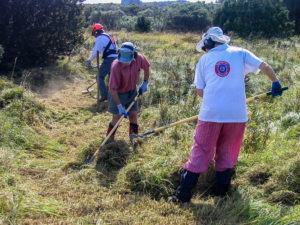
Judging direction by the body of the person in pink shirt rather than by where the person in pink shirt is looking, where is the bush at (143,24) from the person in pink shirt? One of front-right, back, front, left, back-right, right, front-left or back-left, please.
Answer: back

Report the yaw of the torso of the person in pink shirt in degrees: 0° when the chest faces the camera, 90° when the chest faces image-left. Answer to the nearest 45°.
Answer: approximately 0°

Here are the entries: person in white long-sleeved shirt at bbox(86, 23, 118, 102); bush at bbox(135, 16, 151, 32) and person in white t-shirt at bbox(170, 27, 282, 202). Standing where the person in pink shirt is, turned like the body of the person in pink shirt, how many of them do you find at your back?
2

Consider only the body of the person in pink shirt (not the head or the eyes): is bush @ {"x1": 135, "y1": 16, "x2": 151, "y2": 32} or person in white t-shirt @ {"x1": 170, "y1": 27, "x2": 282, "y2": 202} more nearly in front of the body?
the person in white t-shirt

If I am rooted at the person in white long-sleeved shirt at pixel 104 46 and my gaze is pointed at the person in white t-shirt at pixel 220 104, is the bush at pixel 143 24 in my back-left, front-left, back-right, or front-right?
back-left

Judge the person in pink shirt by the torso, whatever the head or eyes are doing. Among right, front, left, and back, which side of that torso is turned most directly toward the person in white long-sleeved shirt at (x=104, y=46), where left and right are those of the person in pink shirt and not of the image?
back
